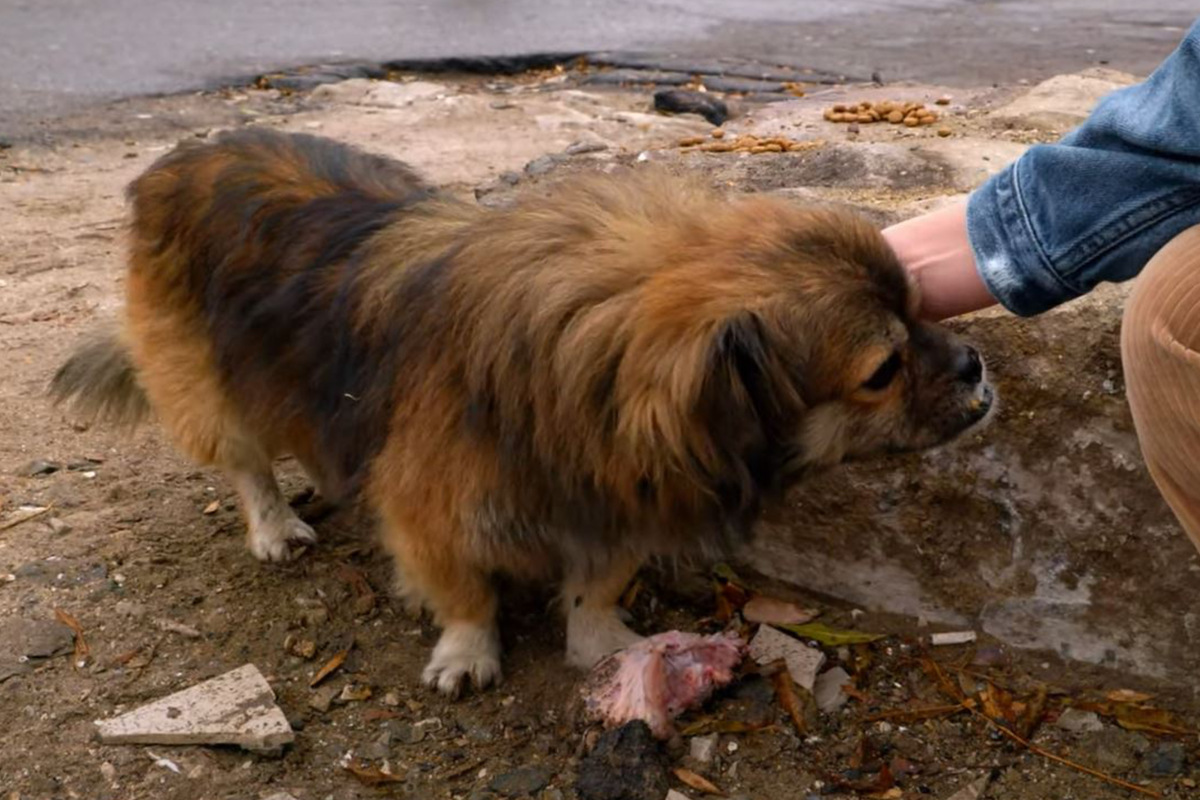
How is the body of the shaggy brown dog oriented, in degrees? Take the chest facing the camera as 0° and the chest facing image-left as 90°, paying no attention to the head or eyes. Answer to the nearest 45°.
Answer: approximately 315°

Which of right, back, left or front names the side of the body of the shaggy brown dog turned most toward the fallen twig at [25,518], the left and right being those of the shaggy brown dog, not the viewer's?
back

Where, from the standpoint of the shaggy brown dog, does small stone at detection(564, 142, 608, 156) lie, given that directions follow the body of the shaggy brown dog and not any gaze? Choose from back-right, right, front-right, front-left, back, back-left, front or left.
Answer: back-left
